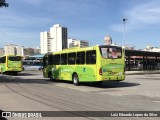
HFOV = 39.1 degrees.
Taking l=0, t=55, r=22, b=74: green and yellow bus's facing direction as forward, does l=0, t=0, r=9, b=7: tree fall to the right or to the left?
on its left
